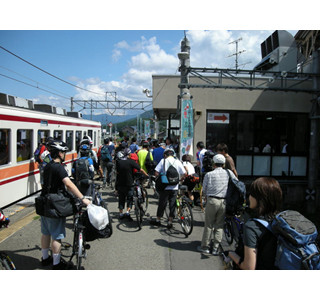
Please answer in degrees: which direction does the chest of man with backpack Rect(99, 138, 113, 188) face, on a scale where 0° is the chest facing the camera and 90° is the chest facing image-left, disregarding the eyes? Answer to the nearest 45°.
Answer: approximately 180°

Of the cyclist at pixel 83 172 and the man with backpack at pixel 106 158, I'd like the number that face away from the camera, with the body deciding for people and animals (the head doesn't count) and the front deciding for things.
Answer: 2

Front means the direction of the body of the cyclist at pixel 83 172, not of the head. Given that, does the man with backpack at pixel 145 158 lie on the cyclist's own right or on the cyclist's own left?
on the cyclist's own right

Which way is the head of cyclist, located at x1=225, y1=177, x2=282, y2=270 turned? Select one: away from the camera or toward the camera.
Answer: away from the camera

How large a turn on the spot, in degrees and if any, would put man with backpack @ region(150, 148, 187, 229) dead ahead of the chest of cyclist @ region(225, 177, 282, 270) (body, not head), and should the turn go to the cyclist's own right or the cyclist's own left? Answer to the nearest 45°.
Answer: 0° — they already face them

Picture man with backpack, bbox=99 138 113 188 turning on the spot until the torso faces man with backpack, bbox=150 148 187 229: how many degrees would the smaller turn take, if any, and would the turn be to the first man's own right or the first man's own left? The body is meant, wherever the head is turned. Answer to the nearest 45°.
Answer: approximately 180°

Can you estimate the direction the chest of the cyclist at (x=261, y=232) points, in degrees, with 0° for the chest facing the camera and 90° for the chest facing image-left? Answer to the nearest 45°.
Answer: approximately 135°

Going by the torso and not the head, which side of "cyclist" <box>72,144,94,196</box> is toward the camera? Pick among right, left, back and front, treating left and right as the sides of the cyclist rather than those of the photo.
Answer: back

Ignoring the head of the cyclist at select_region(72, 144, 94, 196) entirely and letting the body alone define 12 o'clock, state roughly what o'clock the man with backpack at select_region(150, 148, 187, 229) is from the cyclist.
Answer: The man with backpack is roughly at 4 o'clock from the cyclist.

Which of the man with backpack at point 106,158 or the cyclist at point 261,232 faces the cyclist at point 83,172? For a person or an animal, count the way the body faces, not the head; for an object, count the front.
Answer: the cyclist at point 261,232
